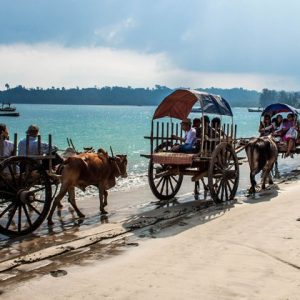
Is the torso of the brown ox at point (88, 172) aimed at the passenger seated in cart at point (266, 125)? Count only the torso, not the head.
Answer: yes

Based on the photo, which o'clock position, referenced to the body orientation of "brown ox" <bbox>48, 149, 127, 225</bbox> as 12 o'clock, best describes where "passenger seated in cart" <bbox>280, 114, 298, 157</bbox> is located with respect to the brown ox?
The passenger seated in cart is roughly at 12 o'clock from the brown ox.

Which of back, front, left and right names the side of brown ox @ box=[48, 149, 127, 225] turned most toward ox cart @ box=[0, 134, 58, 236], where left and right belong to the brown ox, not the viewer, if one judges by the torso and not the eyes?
back

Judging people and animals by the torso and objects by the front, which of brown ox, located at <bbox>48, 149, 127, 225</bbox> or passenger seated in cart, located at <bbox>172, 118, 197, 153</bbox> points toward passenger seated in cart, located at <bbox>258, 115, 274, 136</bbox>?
the brown ox

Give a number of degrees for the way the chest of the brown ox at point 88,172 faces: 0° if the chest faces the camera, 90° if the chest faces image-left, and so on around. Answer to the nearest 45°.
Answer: approximately 225°

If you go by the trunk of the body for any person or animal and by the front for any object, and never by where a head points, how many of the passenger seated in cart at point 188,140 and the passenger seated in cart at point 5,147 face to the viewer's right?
1

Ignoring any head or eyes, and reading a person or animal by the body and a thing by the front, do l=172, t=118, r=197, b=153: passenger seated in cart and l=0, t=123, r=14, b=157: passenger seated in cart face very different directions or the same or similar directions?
very different directions

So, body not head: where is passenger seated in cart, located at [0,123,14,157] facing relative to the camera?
to the viewer's right
